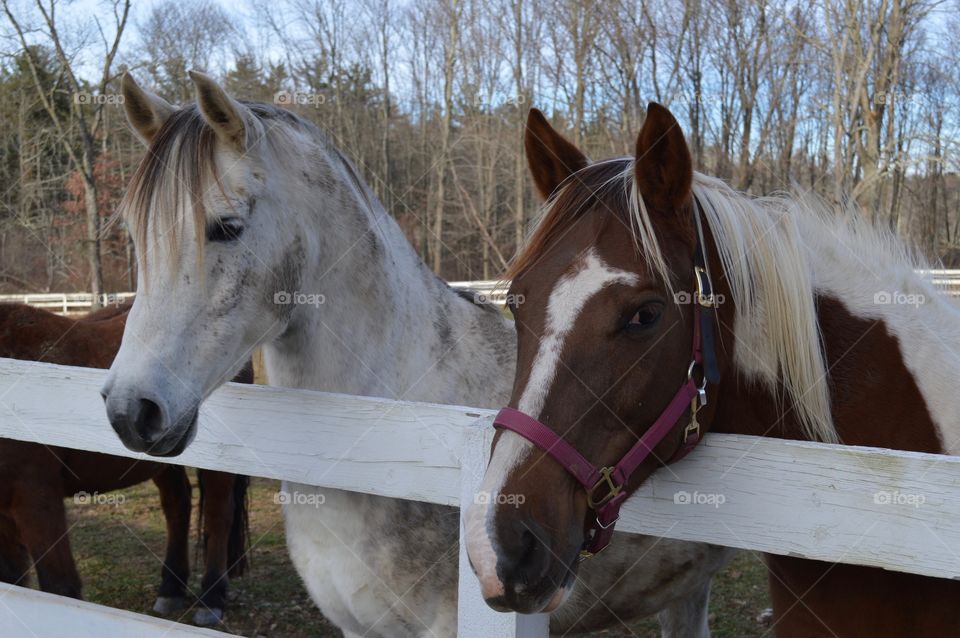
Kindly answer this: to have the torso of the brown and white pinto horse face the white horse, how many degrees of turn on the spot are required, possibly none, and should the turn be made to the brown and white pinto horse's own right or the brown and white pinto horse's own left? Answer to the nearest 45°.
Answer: approximately 45° to the brown and white pinto horse's own right

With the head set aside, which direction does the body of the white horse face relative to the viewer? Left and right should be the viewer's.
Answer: facing the viewer and to the left of the viewer

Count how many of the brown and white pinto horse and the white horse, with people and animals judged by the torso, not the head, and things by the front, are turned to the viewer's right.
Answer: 0

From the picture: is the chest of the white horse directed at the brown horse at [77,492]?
no

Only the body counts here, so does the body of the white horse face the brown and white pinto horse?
no

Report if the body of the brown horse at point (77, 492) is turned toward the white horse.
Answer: no
